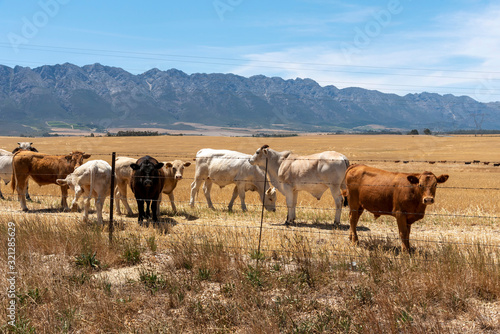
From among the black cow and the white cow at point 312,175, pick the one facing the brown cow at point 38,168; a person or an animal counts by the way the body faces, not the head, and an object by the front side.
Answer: the white cow

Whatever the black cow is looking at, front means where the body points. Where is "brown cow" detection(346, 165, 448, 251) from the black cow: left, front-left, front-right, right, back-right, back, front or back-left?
front-left

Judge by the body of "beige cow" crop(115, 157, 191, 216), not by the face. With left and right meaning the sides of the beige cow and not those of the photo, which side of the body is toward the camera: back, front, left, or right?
right

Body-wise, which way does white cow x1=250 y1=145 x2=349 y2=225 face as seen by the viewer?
to the viewer's left

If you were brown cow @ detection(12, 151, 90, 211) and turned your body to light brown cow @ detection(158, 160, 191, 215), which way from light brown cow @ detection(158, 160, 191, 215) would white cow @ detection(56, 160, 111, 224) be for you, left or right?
right

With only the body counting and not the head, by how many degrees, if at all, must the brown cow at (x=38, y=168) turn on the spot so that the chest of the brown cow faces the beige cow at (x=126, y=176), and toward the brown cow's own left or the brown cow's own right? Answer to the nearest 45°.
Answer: approximately 45° to the brown cow's own right

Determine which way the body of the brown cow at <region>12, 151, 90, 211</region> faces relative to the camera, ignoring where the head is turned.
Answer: to the viewer's right

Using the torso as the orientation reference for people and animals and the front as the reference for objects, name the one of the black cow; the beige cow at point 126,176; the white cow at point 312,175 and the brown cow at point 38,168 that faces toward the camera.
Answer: the black cow

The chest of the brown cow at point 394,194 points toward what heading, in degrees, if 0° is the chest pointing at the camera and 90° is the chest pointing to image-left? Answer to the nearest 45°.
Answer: approximately 315°
